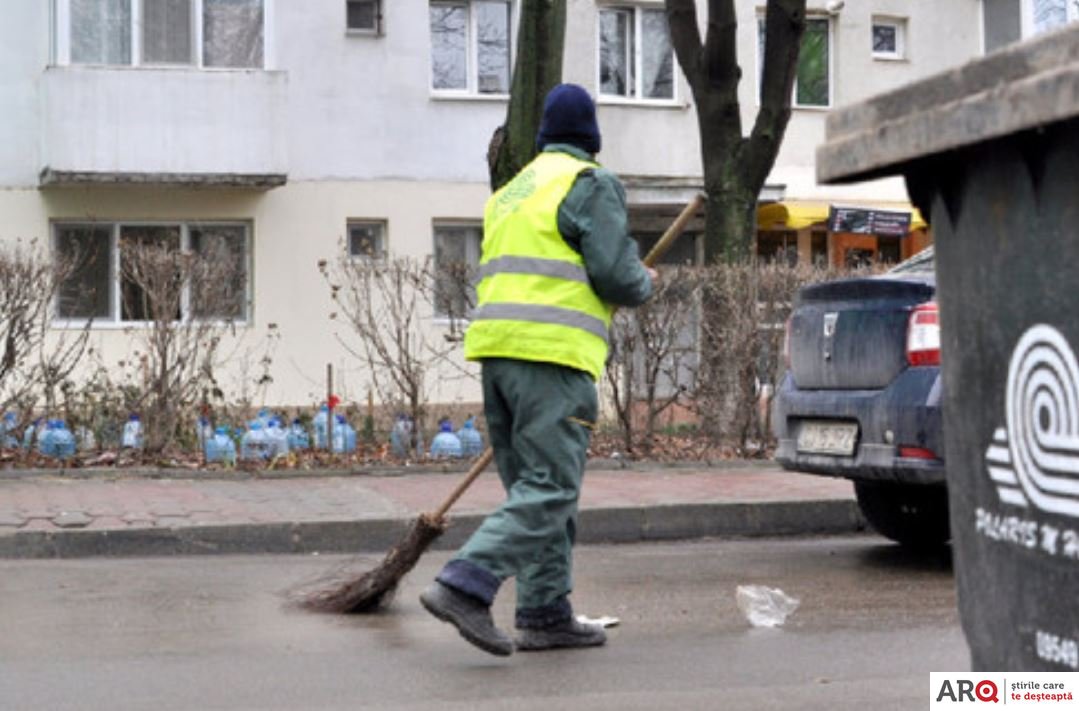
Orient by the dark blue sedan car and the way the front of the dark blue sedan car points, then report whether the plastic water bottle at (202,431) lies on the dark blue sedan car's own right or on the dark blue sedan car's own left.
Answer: on the dark blue sedan car's own left

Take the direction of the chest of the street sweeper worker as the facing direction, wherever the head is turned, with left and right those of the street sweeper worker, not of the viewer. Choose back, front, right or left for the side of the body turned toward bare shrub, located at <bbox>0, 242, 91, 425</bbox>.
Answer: left

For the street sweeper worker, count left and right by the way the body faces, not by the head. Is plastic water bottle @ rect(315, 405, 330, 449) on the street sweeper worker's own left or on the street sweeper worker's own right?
on the street sweeper worker's own left

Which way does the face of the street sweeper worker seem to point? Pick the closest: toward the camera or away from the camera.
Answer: away from the camera

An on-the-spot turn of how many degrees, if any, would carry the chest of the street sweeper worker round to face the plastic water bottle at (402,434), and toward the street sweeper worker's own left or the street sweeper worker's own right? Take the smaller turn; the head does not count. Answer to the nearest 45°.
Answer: approximately 45° to the street sweeper worker's own left

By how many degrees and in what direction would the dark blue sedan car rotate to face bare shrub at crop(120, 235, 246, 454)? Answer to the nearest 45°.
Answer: approximately 90° to its left

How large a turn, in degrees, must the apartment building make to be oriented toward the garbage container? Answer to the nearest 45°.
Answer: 0° — it already faces it

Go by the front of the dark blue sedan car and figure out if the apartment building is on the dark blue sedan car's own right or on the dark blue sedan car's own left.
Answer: on the dark blue sedan car's own left

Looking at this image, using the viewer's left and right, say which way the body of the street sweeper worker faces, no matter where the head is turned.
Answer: facing away from the viewer and to the right of the viewer

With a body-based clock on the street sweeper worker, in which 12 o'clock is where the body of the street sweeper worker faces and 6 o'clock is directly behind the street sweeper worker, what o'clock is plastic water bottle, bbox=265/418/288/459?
The plastic water bottle is roughly at 10 o'clock from the street sweeper worker.

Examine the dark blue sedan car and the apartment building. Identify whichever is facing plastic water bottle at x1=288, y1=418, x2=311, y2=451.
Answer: the apartment building

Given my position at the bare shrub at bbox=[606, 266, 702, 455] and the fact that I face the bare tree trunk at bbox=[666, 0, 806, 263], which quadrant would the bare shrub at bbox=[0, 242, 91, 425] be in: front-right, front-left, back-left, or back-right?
back-left

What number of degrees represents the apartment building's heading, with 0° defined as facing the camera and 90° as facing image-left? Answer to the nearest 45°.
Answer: approximately 0°

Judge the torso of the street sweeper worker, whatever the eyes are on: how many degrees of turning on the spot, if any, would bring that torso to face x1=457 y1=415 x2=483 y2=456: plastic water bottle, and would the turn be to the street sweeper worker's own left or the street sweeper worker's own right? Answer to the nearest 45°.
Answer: approximately 45° to the street sweeper worker's own left
